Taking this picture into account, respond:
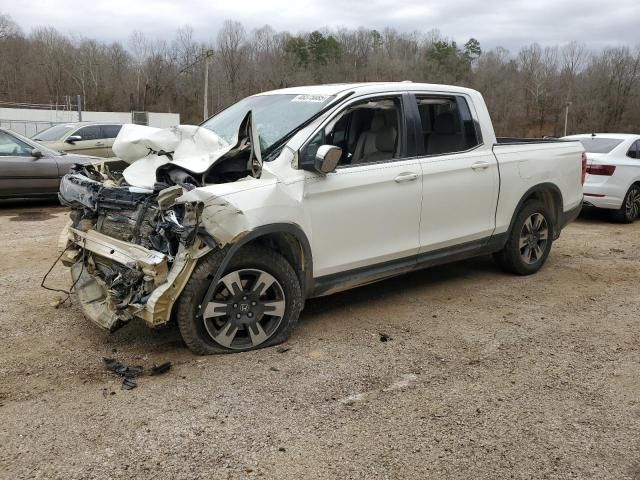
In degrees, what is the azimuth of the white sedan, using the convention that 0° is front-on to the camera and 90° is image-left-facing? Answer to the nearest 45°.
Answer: approximately 225°

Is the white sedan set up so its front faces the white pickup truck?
no

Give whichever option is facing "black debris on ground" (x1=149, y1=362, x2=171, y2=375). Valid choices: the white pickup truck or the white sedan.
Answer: the white pickup truck

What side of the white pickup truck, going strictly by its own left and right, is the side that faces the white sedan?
back

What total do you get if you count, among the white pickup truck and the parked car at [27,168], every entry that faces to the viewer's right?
1

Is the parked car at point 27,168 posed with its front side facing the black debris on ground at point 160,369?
no

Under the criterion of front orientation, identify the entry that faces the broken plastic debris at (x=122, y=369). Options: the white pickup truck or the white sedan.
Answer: the white pickup truck

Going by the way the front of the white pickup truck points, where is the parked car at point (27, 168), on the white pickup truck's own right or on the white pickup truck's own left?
on the white pickup truck's own right

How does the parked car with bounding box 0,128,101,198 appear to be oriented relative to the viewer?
to the viewer's right

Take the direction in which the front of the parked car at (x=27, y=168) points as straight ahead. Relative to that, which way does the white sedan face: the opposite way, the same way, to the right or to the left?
the same way

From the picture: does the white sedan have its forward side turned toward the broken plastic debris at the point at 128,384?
no

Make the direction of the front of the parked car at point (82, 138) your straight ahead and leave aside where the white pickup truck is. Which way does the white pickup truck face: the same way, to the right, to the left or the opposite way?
the same way

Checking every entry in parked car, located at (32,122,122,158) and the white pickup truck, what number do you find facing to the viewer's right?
0
